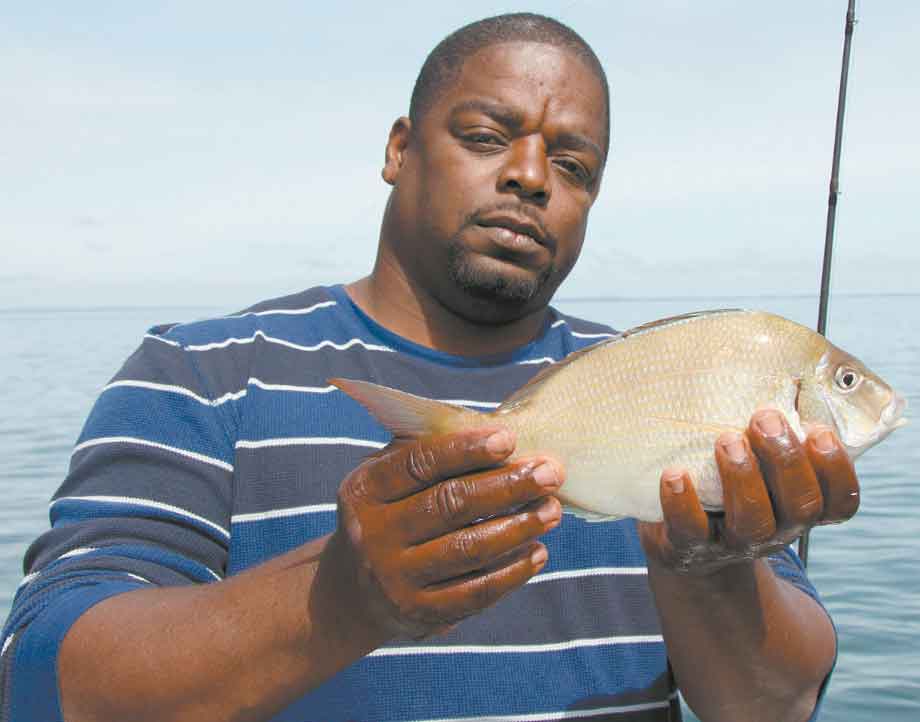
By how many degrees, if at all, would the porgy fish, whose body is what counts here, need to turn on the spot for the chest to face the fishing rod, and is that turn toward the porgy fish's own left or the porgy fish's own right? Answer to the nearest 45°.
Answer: approximately 90° to the porgy fish's own left

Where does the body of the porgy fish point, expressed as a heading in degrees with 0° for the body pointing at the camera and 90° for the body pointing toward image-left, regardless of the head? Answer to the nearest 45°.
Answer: approximately 270°
